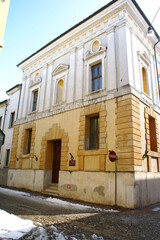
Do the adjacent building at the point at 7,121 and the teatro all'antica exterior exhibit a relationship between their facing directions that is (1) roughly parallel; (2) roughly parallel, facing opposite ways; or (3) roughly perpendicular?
roughly parallel

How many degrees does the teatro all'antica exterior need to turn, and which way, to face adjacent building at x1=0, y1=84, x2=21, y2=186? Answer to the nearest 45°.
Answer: approximately 90° to its right

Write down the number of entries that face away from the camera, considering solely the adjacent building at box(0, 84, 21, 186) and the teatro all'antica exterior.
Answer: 0

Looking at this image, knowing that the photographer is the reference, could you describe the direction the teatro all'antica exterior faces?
facing the viewer and to the left of the viewer

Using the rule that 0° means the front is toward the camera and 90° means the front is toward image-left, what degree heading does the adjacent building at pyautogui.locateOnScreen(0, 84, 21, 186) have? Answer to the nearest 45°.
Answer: approximately 45°
